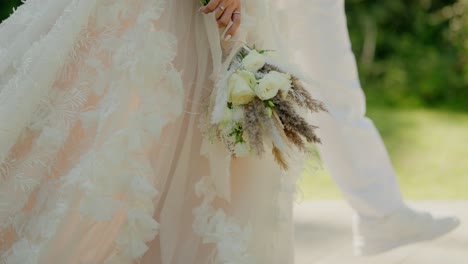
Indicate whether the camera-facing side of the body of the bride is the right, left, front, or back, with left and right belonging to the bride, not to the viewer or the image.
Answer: right
